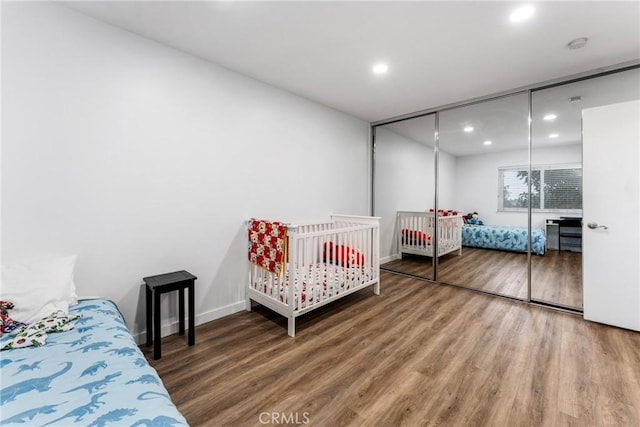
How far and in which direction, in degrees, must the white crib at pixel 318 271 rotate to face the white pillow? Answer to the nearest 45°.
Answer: approximately 90° to its right

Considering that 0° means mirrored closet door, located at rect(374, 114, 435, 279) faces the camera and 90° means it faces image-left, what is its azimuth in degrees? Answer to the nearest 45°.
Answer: approximately 45°

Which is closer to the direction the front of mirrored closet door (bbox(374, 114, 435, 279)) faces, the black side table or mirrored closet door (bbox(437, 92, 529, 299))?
the black side table

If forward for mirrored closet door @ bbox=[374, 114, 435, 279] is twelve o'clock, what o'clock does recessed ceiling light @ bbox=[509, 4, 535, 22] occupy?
The recessed ceiling light is roughly at 10 o'clock from the mirrored closet door.

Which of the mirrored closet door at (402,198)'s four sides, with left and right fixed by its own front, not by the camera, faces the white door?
left

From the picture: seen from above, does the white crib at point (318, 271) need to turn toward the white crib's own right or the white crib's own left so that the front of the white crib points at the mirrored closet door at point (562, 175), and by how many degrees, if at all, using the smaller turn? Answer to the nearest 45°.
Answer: approximately 45° to the white crib's own left

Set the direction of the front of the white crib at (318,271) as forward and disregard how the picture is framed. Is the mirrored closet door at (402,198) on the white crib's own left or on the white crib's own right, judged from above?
on the white crib's own left

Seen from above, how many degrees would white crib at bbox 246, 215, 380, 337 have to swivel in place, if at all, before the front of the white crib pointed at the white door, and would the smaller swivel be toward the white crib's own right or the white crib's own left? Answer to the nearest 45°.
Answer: approximately 45° to the white crib's own left
